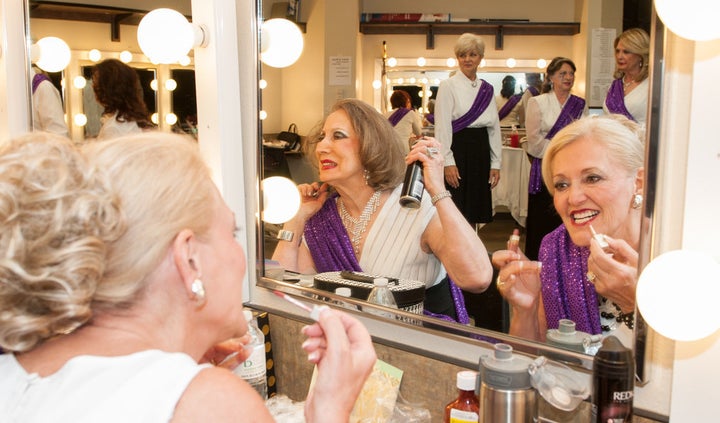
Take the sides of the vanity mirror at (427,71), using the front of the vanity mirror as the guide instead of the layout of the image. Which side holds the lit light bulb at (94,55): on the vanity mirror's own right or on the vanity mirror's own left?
on the vanity mirror's own right

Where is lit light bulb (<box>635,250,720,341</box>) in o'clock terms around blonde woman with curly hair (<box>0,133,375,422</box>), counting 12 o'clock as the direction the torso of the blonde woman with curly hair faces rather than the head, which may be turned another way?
The lit light bulb is roughly at 2 o'clock from the blonde woman with curly hair.

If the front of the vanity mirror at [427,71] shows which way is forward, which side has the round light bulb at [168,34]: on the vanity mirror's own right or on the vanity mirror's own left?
on the vanity mirror's own right

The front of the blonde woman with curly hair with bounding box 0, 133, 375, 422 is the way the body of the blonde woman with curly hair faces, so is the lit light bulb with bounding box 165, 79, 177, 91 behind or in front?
in front

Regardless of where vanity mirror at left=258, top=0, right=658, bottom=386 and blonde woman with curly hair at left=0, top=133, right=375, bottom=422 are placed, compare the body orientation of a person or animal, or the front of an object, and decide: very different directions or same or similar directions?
very different directions

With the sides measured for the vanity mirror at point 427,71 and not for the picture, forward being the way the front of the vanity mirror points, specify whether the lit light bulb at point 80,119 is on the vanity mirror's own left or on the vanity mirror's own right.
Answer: on the vanity mirror's own right

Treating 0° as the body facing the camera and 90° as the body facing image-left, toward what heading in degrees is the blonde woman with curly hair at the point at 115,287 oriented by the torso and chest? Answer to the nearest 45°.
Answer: approximately 225°

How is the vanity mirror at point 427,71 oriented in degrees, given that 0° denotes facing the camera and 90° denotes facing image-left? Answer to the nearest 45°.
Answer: approximately 45°

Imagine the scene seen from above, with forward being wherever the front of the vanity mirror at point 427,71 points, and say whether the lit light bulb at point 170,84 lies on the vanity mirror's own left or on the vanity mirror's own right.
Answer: on the vanity mirror's own right

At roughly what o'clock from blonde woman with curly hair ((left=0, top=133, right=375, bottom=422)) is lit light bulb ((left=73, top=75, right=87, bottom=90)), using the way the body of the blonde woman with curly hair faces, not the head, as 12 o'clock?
The lit light bulb is roughly at 10 o'clock from the blonde woman with curly hair.

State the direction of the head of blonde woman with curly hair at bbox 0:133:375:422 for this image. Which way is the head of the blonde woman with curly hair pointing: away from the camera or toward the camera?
away from the camera
